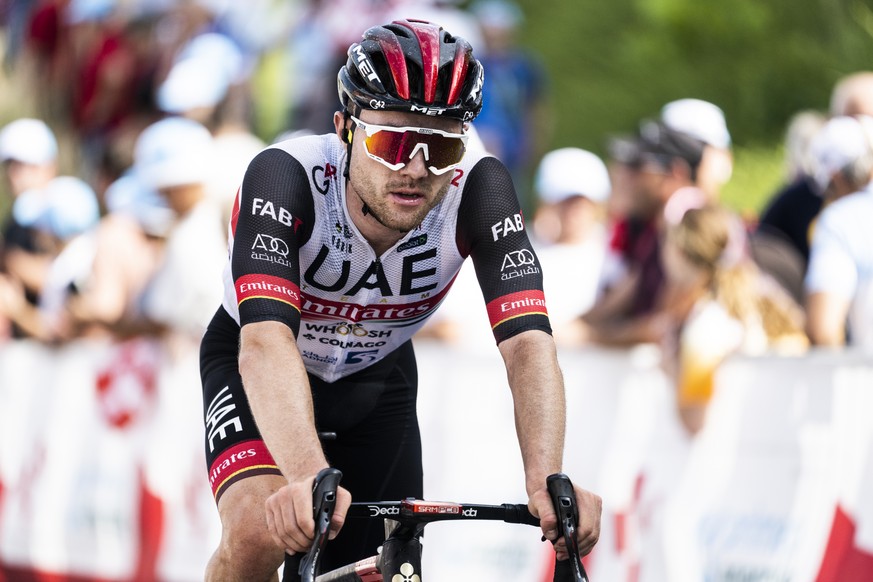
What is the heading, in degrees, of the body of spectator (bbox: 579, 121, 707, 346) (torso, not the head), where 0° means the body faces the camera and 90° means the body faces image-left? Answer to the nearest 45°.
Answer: approximately 90°

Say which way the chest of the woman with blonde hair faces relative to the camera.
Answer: to the viewer's left

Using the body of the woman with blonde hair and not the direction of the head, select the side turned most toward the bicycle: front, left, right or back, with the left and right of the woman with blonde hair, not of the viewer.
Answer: left

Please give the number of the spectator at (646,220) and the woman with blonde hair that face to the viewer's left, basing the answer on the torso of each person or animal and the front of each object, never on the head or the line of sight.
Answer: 2

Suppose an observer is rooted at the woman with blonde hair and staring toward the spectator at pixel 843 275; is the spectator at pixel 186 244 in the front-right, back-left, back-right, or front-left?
back-left

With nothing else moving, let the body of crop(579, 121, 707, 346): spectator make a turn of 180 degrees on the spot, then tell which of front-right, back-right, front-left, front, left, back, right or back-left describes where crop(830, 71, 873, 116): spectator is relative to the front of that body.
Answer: front
